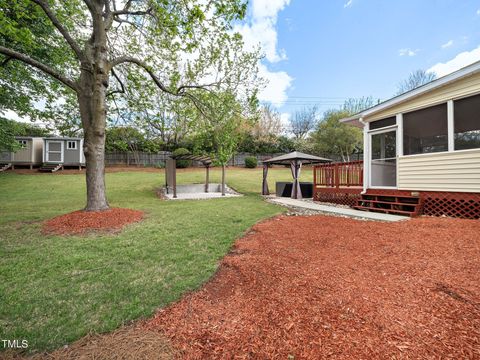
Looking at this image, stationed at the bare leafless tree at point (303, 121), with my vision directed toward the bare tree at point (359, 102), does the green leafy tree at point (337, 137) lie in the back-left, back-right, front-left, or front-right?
front-right

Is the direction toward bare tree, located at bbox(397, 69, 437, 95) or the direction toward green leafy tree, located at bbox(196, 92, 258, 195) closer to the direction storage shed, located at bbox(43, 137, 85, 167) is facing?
the green leafy tree

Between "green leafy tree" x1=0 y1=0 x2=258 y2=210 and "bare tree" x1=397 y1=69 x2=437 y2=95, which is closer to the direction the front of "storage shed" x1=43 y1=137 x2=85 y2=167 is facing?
the green leafy tree

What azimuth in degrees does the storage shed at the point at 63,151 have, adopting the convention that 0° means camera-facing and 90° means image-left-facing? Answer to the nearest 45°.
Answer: approximately 0°

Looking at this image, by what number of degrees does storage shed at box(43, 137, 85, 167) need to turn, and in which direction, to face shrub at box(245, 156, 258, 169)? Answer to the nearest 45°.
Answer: approximately 90° to its left

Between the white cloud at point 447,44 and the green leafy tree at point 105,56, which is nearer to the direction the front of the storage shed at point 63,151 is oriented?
the green leafy tree

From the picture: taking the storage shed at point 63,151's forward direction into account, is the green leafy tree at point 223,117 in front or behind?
in front

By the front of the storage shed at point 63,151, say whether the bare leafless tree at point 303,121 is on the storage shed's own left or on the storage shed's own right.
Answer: on the storage shed's own left
